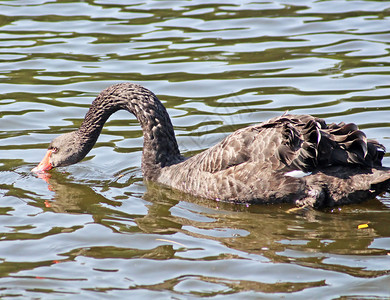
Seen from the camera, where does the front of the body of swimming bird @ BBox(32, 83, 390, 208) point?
to the viewer's left
